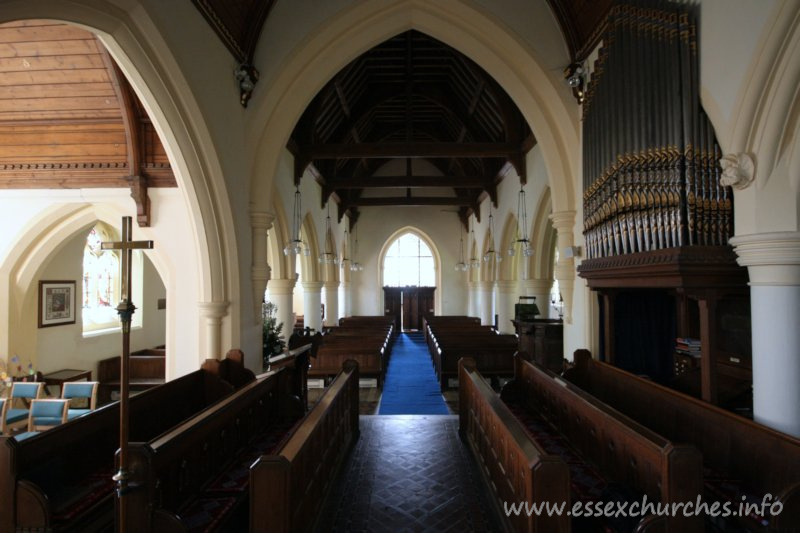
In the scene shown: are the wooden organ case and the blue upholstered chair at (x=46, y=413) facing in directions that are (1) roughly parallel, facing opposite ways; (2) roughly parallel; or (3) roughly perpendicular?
roughly perpendicular

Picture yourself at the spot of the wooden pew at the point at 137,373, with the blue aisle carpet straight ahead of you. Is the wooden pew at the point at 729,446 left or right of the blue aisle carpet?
right

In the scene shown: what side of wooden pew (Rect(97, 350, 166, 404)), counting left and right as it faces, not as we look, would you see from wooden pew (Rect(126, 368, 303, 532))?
front

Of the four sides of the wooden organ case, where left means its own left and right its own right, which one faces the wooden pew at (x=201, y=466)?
front

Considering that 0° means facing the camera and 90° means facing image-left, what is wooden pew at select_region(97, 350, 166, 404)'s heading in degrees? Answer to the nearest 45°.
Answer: approximately 0°
